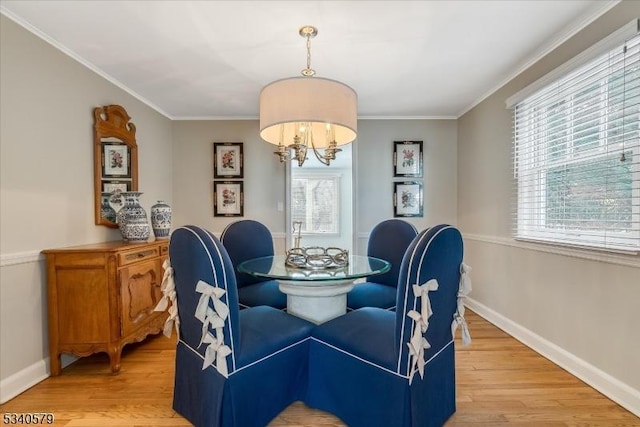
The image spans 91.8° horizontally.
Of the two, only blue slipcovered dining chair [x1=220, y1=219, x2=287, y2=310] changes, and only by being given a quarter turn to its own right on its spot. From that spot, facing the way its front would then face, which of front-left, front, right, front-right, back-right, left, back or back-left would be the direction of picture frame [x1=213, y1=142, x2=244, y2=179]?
back-right

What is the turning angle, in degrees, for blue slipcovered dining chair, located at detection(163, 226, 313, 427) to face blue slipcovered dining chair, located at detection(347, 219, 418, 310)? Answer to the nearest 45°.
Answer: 0° — it already faces it

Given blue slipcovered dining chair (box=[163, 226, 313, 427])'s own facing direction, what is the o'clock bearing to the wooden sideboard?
The wooden sideboard is roughly at 9 o'clock from the blue slipcovered dining chair.

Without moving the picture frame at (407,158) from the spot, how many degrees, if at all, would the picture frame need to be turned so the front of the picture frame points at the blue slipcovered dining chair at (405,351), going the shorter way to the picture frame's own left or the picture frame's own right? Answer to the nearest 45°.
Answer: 0° — it already faces it

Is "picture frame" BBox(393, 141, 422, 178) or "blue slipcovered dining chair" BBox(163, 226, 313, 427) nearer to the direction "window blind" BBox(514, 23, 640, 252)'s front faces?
the blue slipcovered dining chair

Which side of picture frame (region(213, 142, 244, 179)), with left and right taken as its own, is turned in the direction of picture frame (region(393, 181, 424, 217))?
left

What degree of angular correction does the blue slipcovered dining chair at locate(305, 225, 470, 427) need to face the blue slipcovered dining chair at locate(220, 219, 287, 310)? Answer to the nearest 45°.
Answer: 0° — it already faces it

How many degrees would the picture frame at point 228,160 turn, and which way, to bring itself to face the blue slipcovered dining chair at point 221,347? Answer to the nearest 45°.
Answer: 0° — it already faces it

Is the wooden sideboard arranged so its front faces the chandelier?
yes

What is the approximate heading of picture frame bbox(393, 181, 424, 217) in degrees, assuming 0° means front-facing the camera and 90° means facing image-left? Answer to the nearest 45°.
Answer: approximately 0°

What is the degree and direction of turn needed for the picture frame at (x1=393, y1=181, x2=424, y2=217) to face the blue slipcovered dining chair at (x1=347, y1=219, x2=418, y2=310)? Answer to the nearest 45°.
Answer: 0° — it already faces it

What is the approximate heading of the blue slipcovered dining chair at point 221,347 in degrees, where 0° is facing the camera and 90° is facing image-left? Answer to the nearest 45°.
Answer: approximately 225°

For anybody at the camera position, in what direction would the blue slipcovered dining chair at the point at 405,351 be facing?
facing away from the viewer and to the left of the viewer
